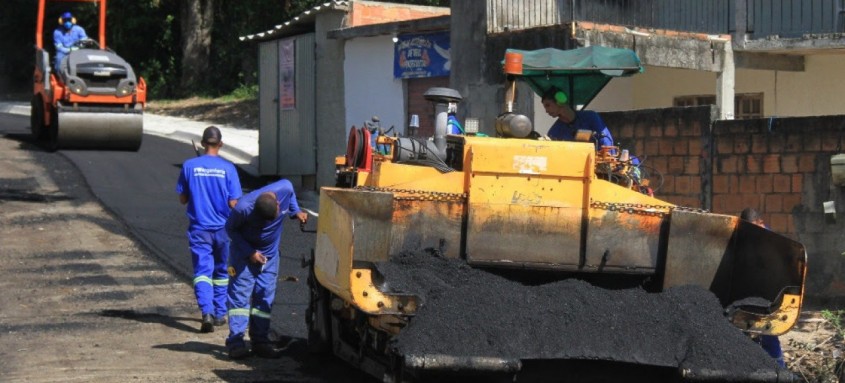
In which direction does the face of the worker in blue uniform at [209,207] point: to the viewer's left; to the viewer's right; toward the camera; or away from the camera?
away from the camera

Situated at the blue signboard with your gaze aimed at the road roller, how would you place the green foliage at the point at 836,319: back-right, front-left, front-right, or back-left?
back-left

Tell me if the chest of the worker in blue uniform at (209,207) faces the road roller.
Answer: yes

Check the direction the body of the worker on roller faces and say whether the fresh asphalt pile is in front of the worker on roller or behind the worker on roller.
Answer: in front

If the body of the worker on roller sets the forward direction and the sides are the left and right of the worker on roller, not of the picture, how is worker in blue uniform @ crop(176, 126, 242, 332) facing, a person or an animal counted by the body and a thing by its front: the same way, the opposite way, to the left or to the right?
the opposite way

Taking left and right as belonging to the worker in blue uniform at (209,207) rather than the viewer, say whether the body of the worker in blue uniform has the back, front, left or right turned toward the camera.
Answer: back

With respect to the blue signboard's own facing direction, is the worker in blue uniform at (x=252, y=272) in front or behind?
in front

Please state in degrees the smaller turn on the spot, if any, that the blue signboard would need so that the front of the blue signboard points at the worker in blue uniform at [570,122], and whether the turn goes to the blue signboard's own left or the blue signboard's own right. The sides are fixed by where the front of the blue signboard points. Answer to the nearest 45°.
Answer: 0° — it already faces them

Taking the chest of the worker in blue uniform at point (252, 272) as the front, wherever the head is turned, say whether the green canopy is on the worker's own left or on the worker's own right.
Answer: on the worker's own left

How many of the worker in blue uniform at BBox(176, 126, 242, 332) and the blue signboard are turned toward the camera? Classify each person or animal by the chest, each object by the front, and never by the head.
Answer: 1

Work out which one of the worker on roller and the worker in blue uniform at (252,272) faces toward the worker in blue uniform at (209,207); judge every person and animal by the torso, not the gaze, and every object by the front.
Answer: the worker on roller

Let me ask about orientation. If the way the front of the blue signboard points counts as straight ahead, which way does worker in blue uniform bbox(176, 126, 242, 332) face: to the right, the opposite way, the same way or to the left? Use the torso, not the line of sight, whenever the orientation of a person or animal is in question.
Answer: the opposite way
